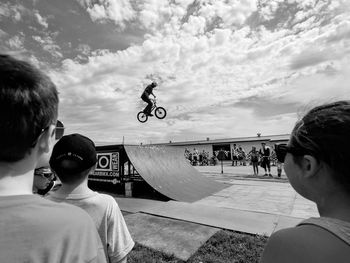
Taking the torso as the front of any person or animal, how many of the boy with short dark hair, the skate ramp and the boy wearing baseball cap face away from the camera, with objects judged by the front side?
2

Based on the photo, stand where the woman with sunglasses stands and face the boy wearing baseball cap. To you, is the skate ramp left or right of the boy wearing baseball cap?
right

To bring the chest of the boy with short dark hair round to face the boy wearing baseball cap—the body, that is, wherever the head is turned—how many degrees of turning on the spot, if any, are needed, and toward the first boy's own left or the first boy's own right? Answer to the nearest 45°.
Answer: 0° — they already face them

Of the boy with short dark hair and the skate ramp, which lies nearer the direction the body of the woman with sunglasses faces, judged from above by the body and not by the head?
the skate ramp

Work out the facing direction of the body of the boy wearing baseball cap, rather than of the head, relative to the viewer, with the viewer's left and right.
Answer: facing away from the viewer

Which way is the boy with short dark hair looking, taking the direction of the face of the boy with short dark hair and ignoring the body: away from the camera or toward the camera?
away from the camera

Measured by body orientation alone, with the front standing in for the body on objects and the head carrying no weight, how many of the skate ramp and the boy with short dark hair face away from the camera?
1

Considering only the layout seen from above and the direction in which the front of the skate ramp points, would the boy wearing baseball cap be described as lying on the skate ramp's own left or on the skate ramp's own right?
on the skate ramp's own right

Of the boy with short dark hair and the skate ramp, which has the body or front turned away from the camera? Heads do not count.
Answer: the boy with short dark hair

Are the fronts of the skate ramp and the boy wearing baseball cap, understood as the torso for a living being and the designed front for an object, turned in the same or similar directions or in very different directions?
very different directions

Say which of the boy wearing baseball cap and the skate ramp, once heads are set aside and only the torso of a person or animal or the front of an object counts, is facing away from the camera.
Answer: the boy wearing baseball cap

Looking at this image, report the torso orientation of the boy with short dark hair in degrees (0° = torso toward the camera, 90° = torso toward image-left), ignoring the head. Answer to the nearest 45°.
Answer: approximately 180°

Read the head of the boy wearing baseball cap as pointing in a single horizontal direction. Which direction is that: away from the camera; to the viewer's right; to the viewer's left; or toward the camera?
away from the camera
